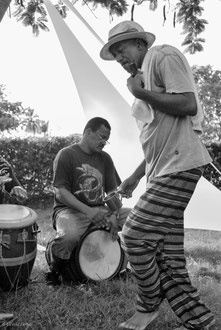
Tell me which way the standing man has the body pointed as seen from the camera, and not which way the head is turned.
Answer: to the viewer's left

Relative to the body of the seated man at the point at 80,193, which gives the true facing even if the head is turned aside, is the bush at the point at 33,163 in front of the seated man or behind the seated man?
behind

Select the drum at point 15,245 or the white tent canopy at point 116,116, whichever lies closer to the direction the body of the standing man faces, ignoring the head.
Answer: the drum

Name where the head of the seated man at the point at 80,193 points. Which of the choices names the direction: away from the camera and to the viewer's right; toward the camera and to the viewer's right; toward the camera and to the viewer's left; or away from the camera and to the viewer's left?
toward the camera and to the viewer's right

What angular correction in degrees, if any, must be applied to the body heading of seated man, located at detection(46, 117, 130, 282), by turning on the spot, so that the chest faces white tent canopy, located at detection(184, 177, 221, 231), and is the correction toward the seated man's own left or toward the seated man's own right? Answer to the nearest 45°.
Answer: approximately 90° to the seated man's own left

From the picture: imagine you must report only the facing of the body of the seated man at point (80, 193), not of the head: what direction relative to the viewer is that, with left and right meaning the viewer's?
facing the viewer and to the right of the viewer

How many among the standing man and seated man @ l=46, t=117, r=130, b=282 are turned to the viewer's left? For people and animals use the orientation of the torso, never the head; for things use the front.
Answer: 1

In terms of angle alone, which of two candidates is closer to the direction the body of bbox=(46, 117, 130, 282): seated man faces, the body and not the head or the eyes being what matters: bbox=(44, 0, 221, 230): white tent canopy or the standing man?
the standing man

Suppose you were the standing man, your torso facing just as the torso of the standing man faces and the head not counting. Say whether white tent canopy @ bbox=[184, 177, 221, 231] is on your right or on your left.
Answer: on your right

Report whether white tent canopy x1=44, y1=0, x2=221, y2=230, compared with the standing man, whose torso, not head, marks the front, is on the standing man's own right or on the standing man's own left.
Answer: on the standing man's own right

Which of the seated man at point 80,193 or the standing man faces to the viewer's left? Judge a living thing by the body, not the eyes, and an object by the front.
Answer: the standing man
